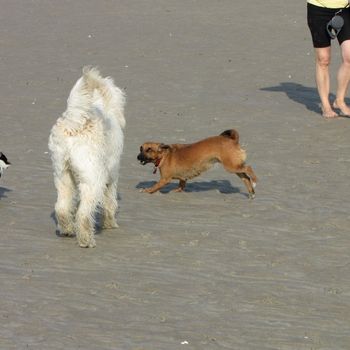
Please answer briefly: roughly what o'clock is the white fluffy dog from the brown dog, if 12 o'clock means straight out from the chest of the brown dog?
The white fluffy dog is roughly at 10 o'clock from the brown dog.

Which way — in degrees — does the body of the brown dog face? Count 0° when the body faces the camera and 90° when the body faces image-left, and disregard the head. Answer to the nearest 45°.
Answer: approximately 90°
